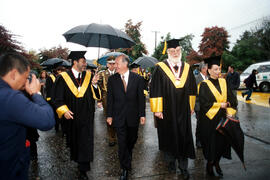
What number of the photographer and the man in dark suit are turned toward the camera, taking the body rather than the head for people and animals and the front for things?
1

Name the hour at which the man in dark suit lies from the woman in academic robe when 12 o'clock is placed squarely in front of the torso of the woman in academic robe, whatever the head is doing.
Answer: The man in dark suit is roughly at 4 o'clock from the woman in academic robe.

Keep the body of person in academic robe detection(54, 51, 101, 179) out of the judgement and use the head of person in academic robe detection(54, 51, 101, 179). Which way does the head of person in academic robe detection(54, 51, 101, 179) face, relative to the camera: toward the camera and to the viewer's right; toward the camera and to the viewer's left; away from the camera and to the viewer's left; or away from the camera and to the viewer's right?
toward the camera and to the viewer's right

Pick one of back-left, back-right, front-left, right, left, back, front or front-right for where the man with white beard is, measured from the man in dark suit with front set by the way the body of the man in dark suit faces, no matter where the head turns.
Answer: left

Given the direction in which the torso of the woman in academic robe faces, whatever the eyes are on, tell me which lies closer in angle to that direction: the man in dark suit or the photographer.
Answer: the photographer

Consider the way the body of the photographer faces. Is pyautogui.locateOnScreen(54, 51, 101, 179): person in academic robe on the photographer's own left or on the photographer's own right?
on the photographer's own left

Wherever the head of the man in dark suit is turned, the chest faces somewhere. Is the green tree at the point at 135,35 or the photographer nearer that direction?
the photographer

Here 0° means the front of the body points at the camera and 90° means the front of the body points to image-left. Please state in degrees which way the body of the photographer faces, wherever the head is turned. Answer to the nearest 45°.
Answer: approximately 270°

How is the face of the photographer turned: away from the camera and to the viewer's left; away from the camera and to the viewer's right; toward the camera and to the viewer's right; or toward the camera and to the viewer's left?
away from the camera and to the viewer's right

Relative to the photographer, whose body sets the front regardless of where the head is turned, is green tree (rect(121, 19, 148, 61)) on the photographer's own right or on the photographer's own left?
on the photographer's own left

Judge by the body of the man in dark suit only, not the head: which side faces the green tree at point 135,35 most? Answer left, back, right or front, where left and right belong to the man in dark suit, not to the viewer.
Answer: back

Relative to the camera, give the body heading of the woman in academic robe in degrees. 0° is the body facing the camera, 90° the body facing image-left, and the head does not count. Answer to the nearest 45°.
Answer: approximately 315°
